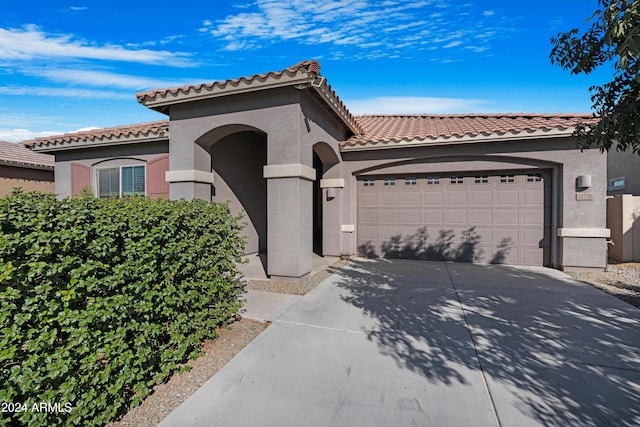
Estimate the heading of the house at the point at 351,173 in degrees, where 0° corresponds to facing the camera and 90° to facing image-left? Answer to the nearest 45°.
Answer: approximately 0°

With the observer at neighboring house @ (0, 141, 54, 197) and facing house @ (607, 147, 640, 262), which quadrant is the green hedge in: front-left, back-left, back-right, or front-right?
front-right

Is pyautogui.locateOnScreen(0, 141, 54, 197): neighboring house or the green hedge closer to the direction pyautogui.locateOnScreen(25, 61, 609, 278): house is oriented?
the green hedge

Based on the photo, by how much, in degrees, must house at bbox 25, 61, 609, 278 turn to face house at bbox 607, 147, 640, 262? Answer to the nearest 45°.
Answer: approximately 90° to its left

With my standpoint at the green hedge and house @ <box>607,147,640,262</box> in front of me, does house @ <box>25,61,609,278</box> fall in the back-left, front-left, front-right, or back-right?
front-left

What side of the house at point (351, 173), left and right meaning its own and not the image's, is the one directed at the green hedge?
front

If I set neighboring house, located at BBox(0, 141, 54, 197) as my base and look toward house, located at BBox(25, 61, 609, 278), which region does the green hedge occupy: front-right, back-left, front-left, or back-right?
front-right

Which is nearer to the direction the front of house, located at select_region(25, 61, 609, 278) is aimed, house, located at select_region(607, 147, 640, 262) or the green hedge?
the green hedge

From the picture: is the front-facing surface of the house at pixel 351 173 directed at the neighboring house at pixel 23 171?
no
